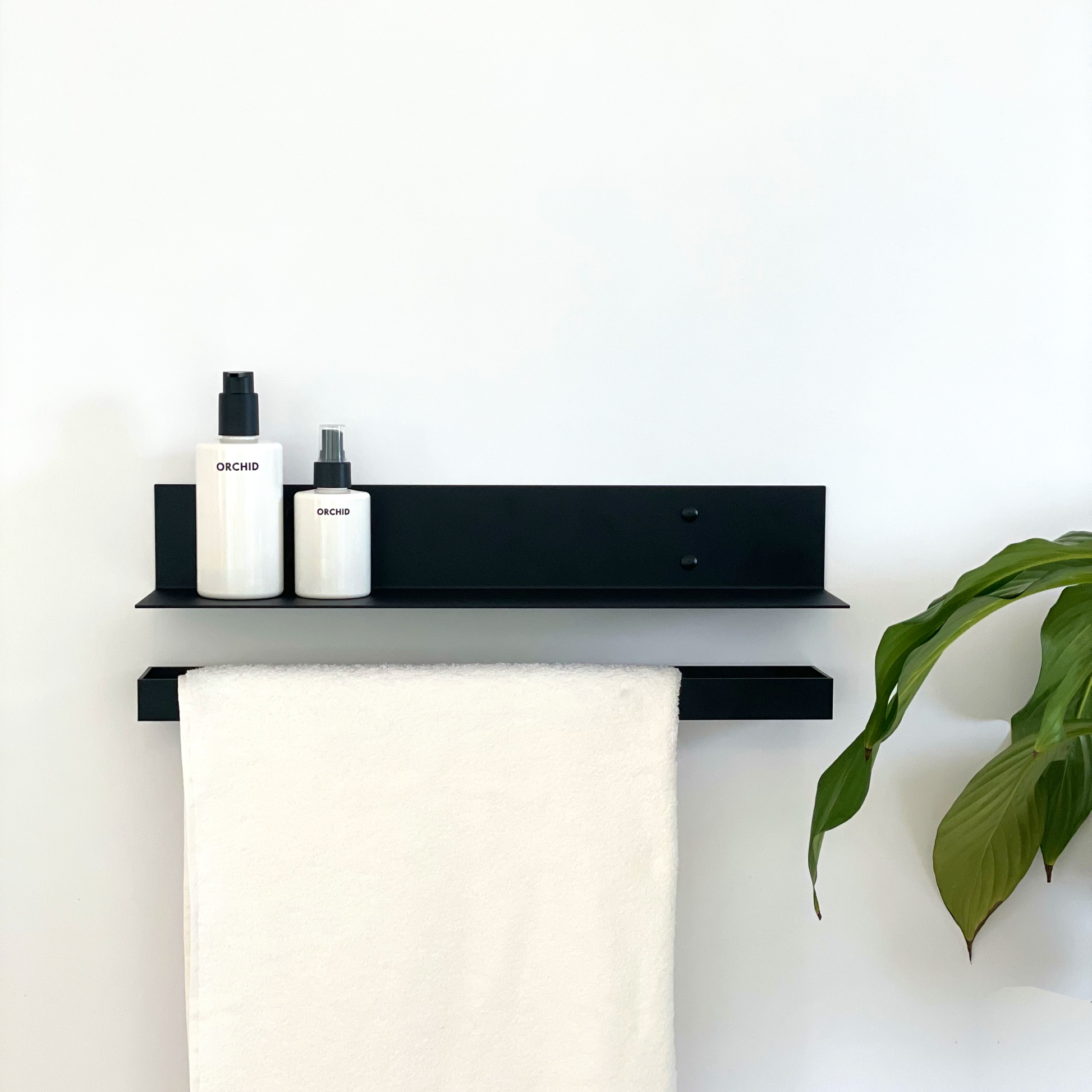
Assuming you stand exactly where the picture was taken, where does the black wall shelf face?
facing the viewer

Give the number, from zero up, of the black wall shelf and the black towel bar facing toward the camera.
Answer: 2

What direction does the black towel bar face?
toward the camera

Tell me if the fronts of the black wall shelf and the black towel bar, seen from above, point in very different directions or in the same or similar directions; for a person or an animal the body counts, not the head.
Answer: same or similar directions
